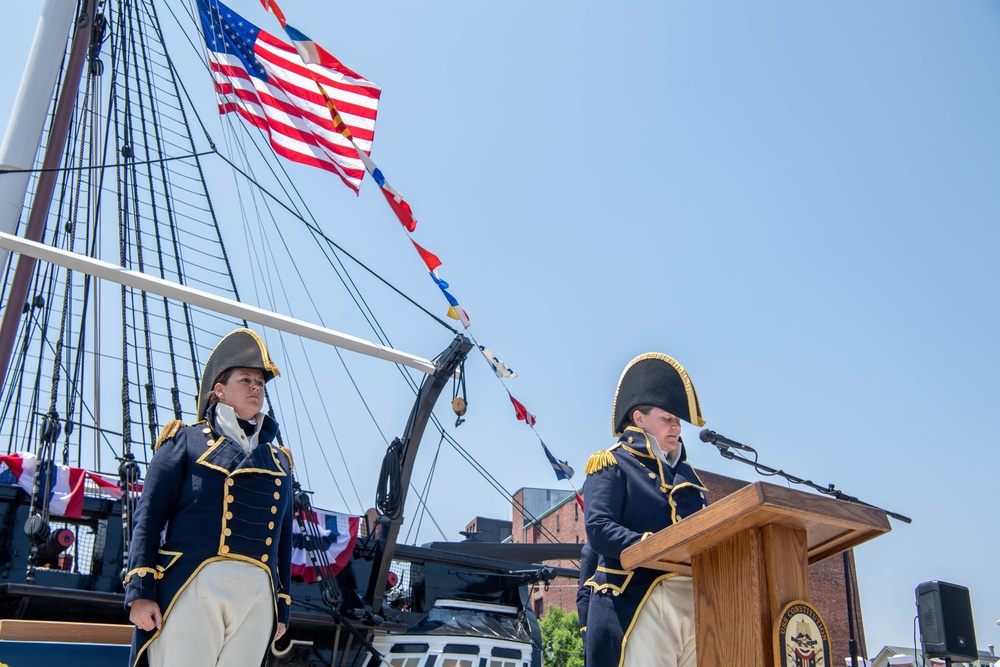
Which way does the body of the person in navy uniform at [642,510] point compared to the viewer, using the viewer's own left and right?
facing the viewer and to the right of the viewer

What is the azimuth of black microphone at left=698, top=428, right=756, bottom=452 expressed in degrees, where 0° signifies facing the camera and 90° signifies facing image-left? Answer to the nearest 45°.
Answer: approximately 90°

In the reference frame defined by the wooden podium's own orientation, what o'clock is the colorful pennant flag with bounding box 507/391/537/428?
The colorful pennant flag is roughly at 7 o'clock from the wooden podium.

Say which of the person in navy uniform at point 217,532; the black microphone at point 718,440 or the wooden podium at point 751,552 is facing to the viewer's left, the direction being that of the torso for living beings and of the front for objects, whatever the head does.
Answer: the black microphone

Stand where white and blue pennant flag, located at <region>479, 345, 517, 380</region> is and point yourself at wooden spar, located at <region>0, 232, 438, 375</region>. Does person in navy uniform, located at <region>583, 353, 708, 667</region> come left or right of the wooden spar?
left

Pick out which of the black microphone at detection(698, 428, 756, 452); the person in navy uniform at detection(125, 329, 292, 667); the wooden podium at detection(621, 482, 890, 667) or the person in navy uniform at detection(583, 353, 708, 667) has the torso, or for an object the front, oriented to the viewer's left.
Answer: the black microphone

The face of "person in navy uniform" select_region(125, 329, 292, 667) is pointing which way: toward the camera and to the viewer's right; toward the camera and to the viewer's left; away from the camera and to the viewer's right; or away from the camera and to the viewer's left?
toward the camera and to the viewer's right

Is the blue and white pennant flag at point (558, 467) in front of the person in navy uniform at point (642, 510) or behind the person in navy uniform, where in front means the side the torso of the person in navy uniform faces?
behind

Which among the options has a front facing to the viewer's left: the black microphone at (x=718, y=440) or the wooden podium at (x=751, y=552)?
the black microphone

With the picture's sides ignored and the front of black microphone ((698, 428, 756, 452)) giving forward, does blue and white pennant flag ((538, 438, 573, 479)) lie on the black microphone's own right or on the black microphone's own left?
on the black microphone's own right

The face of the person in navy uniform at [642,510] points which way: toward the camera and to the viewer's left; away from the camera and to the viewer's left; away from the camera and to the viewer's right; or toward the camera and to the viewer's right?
toward the camera and to the viewer's right

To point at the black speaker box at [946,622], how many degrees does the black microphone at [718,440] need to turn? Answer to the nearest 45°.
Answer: approximately 135° to its right
